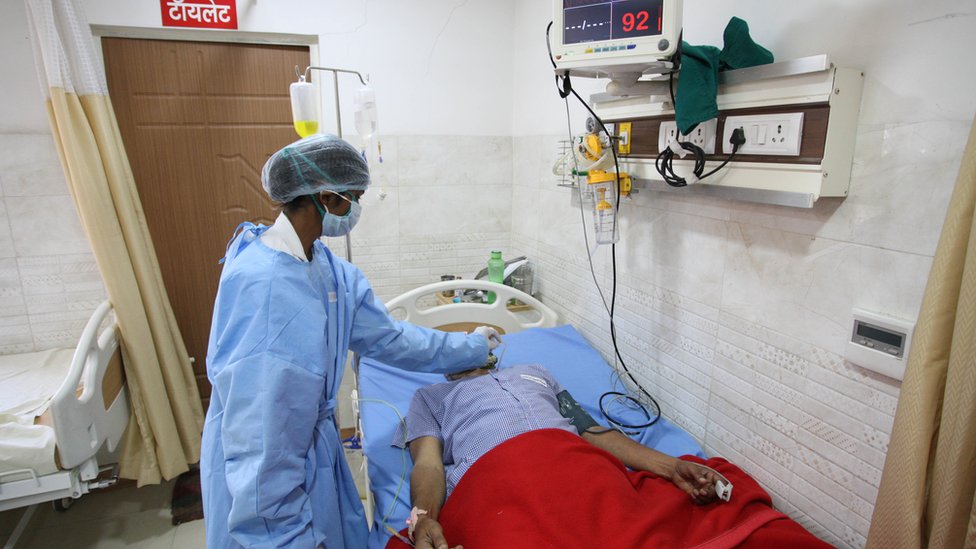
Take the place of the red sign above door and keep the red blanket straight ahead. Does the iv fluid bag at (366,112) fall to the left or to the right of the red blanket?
left

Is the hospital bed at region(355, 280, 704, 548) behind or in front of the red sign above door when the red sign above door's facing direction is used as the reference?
in front

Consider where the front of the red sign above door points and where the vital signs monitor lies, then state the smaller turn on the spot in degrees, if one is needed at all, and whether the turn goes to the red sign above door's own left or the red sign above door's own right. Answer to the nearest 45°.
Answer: approximately 45° to the red sign above door's own left

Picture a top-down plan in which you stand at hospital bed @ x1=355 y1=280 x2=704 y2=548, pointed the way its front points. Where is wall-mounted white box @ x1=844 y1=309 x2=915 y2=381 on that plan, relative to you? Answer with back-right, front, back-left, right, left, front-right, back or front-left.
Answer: front-left

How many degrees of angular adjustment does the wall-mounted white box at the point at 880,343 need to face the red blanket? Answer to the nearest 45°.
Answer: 0° — it already faces it

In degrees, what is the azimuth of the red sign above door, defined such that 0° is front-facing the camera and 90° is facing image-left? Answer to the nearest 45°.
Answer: approximately 0°

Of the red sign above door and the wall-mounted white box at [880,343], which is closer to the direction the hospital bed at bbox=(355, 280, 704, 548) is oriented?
the wall-mounted white box

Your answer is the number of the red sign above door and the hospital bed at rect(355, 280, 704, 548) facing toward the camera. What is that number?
2

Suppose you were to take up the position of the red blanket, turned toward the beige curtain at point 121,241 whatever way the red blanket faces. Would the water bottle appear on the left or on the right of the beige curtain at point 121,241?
right

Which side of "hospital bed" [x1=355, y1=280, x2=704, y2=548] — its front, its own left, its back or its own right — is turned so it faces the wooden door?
right

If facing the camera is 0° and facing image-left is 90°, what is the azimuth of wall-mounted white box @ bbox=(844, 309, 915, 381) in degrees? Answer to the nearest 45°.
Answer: approximately 45°

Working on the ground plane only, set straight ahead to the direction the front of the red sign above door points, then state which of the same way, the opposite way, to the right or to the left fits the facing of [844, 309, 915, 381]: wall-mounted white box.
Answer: to the right

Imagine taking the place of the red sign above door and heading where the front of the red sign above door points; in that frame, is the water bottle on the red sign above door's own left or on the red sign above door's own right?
on the red sign above door's own left

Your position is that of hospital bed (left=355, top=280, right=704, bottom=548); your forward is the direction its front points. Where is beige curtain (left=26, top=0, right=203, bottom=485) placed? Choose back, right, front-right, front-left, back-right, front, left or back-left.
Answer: right

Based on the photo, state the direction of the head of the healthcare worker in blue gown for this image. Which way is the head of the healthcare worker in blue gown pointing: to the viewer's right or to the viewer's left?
to the viewer's right
